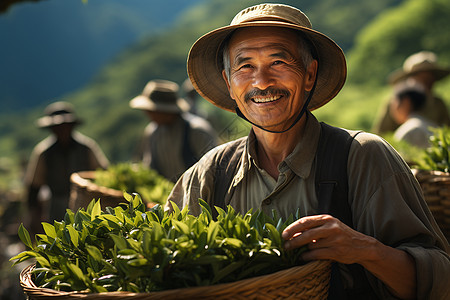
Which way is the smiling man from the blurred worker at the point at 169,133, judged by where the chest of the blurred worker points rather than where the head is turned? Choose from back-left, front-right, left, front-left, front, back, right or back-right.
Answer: front-left

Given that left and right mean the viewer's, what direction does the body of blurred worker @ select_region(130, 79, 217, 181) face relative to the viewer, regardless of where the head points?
facing the viewer and to the left of the viewer

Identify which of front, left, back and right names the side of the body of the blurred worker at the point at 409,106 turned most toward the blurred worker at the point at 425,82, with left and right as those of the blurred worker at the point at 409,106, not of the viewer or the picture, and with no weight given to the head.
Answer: right

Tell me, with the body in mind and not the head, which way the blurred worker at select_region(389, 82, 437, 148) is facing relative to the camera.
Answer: to the viewer's left

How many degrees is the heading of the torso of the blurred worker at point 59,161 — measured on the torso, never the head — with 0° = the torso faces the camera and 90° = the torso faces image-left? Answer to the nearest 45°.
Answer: approximately 0°

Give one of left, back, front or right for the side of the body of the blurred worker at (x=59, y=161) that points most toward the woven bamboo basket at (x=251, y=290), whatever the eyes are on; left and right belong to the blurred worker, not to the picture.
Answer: front

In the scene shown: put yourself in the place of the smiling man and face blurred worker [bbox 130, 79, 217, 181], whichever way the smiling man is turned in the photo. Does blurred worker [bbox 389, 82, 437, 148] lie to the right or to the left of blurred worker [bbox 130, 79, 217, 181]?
right

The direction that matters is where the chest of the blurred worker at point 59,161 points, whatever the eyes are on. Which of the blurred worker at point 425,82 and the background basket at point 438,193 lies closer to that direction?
the background basket

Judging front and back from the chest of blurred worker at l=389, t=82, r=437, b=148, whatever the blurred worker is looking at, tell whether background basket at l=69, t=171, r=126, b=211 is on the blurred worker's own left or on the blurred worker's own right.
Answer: on the blurred worker's own left
